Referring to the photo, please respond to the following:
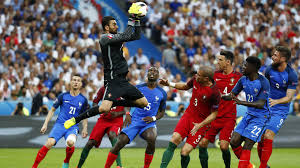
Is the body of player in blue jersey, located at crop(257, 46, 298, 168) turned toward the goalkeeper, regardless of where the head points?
yes

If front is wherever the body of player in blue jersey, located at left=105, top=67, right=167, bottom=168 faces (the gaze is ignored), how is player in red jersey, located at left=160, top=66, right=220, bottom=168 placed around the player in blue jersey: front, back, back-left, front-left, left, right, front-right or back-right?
front-left

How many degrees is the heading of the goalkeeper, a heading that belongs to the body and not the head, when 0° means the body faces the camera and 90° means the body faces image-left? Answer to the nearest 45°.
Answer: approximately 270°

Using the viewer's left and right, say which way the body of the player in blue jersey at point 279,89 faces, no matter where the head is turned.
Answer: facing the viewer and to the left of the viewer

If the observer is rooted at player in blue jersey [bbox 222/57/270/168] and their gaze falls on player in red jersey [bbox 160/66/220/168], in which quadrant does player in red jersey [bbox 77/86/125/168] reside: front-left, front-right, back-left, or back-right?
front-right

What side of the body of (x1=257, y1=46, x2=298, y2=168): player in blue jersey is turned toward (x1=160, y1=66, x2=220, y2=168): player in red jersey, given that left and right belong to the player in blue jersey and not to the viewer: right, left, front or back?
front

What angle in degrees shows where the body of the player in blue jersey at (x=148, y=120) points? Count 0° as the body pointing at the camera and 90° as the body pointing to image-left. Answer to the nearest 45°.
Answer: approximately 0°
